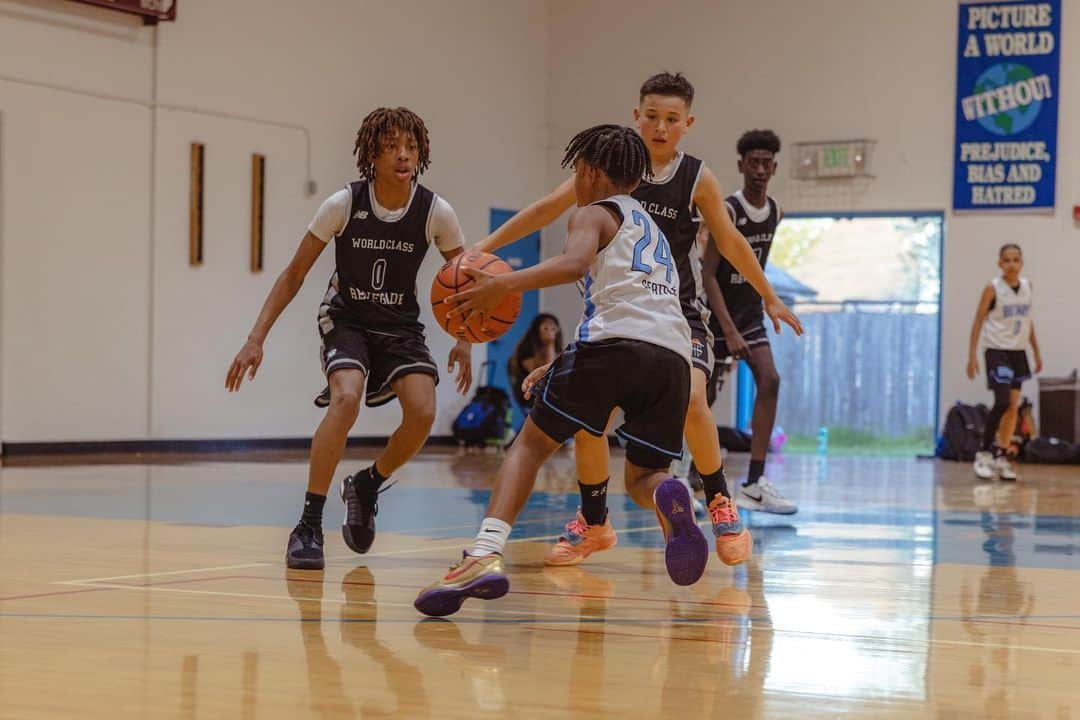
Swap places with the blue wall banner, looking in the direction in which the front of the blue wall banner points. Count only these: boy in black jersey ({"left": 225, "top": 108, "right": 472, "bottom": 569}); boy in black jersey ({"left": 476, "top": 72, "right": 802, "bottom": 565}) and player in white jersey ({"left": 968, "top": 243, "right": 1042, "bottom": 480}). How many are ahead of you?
3

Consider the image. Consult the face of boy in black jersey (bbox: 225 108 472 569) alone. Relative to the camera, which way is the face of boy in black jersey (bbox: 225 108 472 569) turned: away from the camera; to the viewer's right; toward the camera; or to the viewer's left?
toward the camera

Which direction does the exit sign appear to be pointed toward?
toward the camera

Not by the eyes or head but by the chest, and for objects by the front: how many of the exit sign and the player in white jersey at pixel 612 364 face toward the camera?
1

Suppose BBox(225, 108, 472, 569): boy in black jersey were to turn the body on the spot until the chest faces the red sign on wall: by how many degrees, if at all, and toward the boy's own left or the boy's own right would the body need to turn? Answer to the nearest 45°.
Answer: approximately 180°

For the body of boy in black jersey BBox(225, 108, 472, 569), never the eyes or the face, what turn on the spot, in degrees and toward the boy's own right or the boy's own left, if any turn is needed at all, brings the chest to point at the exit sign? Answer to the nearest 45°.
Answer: approximately 135° to the boy's own left

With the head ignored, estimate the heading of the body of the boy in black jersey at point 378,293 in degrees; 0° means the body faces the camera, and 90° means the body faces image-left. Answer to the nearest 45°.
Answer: approximately 0°

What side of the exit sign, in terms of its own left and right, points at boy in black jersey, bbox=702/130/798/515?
front

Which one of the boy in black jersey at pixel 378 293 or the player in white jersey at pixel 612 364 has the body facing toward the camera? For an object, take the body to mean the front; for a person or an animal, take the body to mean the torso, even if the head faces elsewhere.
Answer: the boy in black jersey

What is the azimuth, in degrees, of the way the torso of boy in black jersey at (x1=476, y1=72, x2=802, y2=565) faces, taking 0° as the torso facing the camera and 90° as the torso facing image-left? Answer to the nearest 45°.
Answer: approximately 0°

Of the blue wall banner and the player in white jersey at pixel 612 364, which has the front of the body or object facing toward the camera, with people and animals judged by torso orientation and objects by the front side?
the blue wall banner

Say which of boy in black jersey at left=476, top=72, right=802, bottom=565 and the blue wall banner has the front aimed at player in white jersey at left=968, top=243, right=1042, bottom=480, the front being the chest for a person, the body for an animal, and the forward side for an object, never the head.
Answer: the blue wall banner

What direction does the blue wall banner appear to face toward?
toward the camera

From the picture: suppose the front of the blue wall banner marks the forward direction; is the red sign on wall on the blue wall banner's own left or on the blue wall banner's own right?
on the blue wall banner's own right

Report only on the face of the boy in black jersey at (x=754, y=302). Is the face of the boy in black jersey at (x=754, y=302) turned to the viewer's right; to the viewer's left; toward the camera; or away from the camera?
toward the camera

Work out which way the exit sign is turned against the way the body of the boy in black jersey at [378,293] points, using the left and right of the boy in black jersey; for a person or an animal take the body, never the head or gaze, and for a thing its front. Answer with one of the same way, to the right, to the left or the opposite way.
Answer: the same way

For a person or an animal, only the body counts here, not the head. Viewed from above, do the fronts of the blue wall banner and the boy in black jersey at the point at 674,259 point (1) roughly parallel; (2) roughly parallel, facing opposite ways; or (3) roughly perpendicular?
roughly parallel
